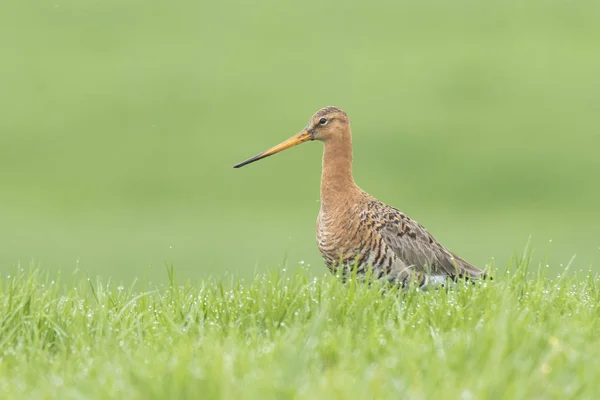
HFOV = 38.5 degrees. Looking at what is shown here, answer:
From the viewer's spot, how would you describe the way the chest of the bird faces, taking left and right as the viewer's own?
facing to the left of the viewer
